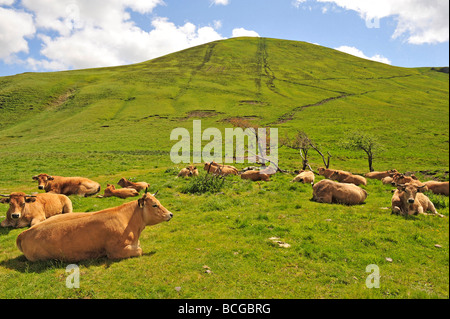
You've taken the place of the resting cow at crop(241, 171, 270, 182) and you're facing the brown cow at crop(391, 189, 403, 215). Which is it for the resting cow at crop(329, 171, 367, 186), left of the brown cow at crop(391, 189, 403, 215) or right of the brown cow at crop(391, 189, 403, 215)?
left

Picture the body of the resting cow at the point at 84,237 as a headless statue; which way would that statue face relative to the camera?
to the viewer's right

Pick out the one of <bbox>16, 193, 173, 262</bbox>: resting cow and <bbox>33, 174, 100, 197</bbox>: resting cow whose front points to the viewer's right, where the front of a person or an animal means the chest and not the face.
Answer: <bbox>16, 193, 173, 262</bbox>: resting cow

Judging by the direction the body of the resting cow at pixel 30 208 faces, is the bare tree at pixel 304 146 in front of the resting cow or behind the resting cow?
behind

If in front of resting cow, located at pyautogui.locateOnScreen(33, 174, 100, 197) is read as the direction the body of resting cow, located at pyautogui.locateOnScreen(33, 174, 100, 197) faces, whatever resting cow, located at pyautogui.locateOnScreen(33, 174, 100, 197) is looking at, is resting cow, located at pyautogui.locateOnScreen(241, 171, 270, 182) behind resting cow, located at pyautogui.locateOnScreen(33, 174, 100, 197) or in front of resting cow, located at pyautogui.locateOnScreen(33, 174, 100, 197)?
behind
